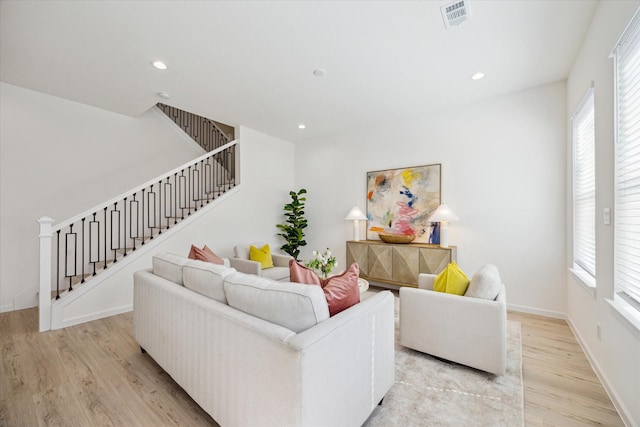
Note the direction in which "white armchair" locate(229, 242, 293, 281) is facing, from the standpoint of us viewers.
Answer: facing the viewer and to the right of the viewer

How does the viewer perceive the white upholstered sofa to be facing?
facing away from the viewer and to the right of the viewer

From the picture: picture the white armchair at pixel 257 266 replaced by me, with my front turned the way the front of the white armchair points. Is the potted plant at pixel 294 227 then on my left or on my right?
on my left

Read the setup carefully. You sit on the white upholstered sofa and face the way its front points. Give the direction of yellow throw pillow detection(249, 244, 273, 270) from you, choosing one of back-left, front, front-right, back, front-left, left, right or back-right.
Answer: front-left

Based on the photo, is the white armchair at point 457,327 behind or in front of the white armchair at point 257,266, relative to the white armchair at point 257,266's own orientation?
in front

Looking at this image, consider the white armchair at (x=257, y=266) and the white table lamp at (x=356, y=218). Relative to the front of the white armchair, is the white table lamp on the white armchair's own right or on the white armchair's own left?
on the white armchair's own left

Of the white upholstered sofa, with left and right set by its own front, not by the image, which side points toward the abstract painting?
front

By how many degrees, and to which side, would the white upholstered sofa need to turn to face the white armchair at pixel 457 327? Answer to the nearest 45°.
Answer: approximately 45° to its right

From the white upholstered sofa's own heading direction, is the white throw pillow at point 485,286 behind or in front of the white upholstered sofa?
in front

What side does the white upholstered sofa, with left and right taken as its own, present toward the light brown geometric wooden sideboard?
front

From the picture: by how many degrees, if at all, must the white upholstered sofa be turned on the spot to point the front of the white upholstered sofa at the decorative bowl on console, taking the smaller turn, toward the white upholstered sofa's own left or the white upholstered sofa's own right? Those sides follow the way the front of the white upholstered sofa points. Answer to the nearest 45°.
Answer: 0° — it already faces it

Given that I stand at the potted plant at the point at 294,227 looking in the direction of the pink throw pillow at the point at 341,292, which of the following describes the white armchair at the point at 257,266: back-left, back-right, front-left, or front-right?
front-right

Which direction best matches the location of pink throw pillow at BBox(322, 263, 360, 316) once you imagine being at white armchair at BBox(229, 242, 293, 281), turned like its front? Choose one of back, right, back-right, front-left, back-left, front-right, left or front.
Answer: front-right

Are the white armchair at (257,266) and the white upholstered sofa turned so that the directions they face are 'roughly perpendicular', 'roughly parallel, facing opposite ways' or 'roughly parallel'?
roughly perpendicular

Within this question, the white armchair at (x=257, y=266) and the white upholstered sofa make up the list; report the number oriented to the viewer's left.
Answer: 0

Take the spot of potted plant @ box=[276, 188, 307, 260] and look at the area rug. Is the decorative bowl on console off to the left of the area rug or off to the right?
left
